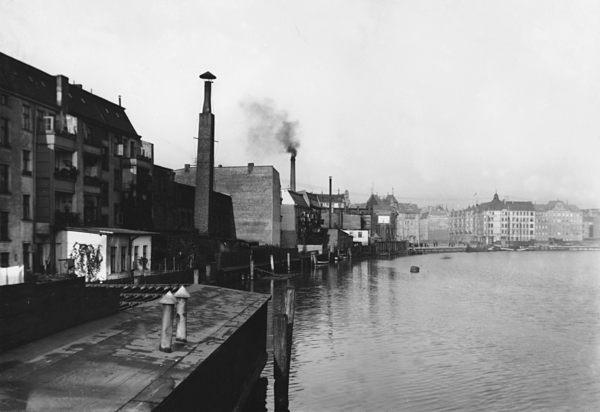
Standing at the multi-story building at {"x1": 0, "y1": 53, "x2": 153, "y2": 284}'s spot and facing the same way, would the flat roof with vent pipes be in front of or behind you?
in front

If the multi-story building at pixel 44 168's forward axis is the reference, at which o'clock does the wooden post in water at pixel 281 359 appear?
The wooden post in water is roughly at 1 o'clock from the multi-story building.

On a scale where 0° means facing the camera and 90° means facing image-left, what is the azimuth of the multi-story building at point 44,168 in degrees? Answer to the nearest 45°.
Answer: approximately 315°
